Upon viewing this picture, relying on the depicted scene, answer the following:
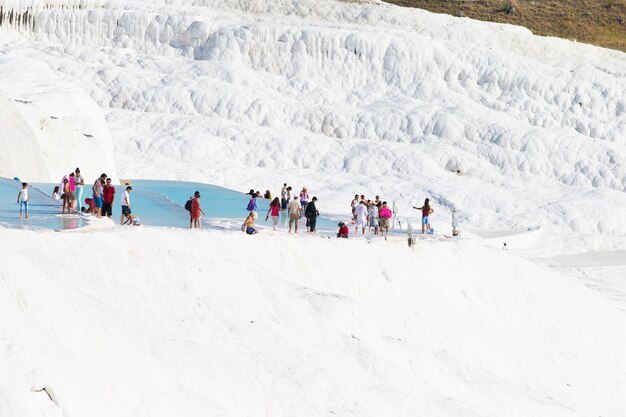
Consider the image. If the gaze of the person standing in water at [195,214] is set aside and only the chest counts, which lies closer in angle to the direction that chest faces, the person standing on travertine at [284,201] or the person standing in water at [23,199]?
the person standing on travertine
